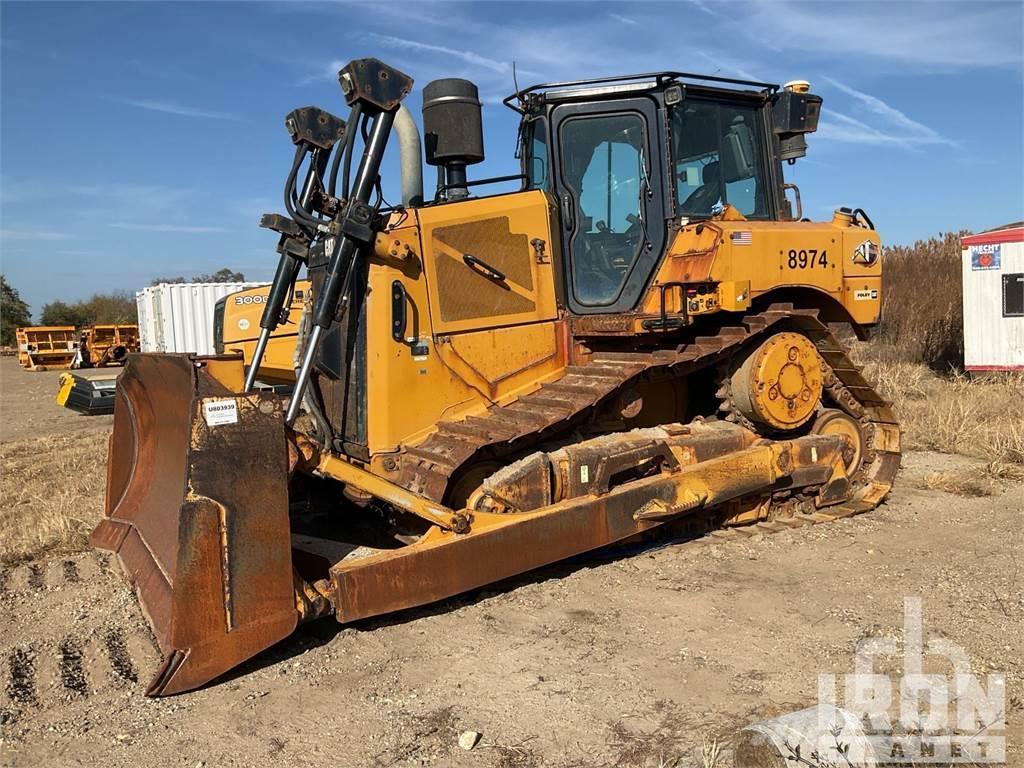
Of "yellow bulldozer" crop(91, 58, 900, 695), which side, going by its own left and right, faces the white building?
back

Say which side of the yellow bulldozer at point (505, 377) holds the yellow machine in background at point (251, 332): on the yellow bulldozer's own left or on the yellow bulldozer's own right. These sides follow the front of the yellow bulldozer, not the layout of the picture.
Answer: on the yellow bulldozer's own right

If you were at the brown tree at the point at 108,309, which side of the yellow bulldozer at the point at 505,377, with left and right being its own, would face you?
right

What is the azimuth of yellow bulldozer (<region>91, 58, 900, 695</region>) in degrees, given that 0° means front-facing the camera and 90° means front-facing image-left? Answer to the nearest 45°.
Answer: approximately 45°

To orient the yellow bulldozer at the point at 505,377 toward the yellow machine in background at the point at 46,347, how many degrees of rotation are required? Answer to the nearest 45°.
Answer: approximately 90° to its right
